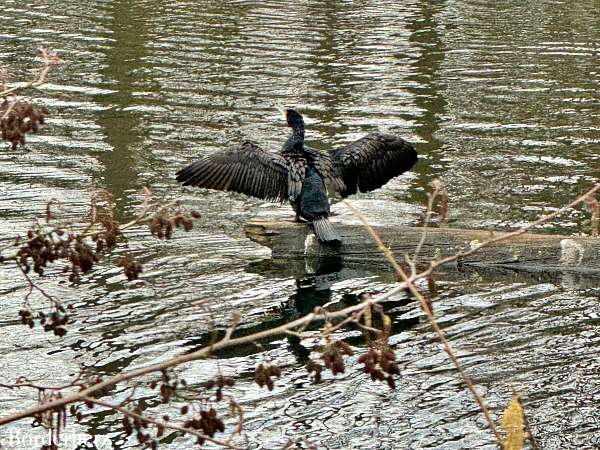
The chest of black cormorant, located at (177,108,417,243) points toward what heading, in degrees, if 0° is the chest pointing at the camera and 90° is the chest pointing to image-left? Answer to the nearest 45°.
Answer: approximately 180°

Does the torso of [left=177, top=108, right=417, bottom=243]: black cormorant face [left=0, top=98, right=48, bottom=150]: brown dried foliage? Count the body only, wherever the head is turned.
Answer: no
